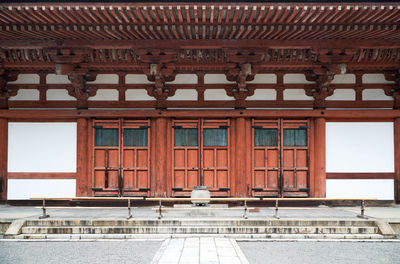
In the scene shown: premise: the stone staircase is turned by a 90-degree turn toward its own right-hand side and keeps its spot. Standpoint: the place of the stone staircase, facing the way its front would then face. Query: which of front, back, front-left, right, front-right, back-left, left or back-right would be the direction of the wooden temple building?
right

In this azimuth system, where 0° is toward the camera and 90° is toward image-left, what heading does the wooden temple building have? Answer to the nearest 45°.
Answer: approximately 0°

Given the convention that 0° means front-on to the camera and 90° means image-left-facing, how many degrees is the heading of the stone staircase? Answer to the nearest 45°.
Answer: approximately 0°
